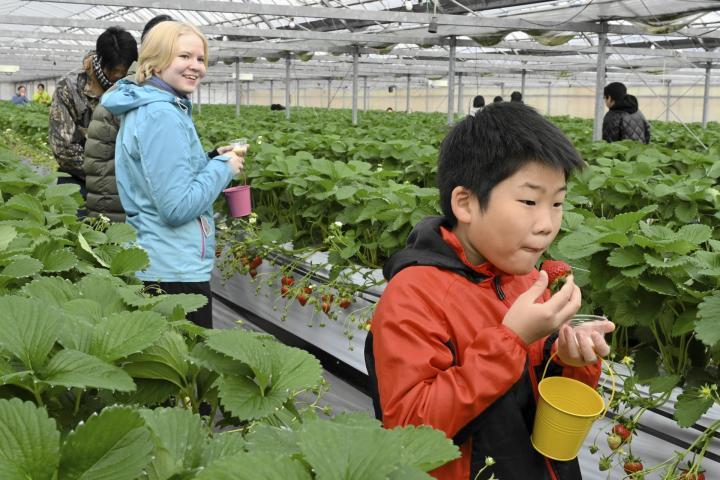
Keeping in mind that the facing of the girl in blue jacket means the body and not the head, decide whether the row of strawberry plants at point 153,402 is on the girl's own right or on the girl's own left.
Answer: on the girl's own right

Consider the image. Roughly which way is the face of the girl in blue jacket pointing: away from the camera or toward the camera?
toward the camera

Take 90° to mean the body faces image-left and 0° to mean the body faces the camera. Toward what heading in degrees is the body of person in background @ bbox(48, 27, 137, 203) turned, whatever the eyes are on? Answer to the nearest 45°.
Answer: approximately 270°

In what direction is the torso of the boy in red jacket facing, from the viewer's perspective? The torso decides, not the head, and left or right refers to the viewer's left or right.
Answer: facing the viewer and to the right of the viewer

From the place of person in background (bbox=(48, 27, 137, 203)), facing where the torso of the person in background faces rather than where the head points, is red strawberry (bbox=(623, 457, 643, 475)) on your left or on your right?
on your right

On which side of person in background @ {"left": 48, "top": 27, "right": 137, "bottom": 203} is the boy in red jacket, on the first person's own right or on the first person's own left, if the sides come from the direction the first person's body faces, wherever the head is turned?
on the first person's own right

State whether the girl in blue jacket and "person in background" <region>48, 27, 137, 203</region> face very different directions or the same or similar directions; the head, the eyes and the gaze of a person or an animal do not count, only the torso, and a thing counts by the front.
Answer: same or similar directions

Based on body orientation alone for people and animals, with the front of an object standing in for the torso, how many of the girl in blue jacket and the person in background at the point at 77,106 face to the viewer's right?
2

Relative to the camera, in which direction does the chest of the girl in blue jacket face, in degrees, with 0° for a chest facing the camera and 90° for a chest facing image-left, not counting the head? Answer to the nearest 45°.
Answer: approximately 270°
